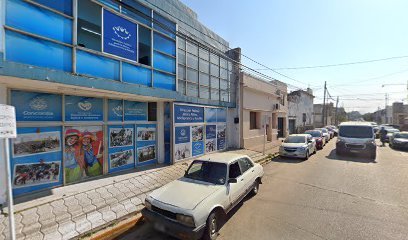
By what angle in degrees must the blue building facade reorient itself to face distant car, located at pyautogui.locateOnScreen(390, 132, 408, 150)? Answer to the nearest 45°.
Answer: approximately 45° to its left

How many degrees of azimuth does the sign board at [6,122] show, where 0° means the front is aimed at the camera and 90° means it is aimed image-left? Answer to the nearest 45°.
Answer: approximately 0°

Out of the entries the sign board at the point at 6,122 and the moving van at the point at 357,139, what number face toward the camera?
2

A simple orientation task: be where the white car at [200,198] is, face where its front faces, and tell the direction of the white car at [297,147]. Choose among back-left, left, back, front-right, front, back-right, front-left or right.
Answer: back

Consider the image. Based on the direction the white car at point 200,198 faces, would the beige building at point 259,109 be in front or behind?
behind

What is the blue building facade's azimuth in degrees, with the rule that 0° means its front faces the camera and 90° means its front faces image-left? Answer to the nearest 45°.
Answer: approximately 315°

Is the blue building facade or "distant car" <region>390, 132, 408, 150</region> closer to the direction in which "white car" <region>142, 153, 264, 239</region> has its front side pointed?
the blue building facade

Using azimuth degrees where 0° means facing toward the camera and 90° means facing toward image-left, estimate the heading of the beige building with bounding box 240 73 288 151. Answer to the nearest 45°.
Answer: approximately 315°

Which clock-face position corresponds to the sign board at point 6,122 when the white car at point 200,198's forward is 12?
The sign board is roughly at 1 o'clock from the white car.

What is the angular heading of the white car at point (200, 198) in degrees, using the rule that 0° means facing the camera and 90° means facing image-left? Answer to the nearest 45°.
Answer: approximately 45°
